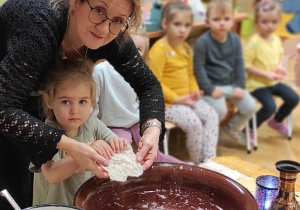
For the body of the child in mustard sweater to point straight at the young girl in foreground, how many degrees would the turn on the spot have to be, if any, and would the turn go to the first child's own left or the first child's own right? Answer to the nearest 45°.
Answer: approximately 45° to the first child's own right

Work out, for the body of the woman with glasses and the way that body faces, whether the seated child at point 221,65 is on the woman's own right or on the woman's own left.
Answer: on the woman's own left

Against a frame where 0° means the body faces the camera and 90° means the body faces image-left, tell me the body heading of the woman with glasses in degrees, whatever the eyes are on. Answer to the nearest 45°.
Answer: approximately 315°

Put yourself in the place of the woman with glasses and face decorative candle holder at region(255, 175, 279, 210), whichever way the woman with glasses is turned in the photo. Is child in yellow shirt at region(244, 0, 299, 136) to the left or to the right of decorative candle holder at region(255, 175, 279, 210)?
left

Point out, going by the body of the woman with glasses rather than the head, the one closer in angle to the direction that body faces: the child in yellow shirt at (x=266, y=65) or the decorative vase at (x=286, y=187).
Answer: the decorative vase

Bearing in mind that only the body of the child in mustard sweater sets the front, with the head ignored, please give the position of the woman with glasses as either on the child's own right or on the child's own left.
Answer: on the child's own right
